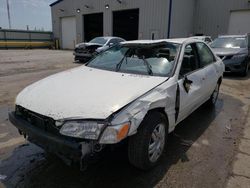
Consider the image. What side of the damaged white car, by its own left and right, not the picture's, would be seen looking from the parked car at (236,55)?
back

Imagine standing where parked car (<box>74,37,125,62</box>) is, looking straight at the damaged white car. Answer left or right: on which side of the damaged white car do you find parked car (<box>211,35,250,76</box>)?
left

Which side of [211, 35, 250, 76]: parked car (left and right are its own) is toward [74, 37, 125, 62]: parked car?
right

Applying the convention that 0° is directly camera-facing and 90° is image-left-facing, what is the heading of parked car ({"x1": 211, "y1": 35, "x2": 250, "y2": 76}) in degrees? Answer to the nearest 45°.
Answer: approximately 0°

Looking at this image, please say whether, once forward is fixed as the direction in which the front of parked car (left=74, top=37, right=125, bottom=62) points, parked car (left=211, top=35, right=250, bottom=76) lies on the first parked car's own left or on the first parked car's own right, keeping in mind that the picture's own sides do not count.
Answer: on the first parked car's own left

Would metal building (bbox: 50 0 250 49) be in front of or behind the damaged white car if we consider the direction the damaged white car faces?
behind

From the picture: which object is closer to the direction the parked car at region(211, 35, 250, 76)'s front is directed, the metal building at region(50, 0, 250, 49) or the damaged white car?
the damaged white car

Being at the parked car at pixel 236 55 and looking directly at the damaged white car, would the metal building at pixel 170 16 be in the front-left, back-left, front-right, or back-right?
back-right

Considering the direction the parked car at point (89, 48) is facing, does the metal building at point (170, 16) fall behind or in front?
behind
